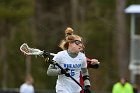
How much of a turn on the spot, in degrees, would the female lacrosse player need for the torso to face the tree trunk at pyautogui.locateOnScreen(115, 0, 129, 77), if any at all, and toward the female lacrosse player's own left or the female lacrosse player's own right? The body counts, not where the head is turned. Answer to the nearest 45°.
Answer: approximately 135° to the female lacrosse player's own left
